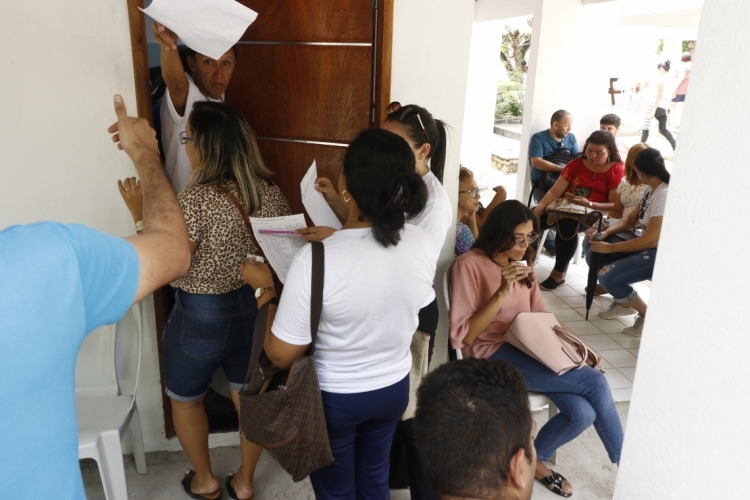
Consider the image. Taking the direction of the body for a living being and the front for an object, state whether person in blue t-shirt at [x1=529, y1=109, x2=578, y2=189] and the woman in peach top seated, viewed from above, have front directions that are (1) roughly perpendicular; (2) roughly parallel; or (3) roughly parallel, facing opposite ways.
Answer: roughly parallel

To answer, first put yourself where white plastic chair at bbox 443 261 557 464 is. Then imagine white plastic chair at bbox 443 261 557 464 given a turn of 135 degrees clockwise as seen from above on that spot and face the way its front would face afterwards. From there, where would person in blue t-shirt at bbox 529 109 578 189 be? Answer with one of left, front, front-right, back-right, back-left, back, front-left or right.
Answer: right

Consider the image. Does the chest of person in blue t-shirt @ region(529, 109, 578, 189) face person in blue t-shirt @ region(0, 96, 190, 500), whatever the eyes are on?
no

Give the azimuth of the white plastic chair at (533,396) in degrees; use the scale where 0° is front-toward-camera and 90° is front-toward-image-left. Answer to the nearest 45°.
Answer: approximately 315°

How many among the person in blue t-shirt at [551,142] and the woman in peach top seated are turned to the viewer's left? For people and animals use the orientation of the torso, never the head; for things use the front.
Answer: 0

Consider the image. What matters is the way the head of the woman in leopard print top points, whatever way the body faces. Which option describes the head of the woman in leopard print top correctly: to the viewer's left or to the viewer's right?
to the viewer's left

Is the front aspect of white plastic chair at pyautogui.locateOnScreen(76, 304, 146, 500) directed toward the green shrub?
no

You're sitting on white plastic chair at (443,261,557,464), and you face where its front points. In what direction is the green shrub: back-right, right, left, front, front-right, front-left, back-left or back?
back-left

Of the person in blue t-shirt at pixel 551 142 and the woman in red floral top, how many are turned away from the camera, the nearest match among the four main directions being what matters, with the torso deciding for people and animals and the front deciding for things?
0

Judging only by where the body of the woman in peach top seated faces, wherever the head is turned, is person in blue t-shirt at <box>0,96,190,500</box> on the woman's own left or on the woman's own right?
on the woman's own right

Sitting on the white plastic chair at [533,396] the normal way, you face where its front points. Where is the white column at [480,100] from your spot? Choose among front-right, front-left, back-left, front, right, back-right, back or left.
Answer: back-left

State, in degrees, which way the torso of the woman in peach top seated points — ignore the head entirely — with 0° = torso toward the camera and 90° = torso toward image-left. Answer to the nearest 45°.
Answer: approximately 315°

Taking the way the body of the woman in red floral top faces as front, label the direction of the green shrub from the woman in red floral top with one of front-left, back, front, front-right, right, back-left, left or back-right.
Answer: back-right

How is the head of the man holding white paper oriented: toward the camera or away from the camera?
toward the camera

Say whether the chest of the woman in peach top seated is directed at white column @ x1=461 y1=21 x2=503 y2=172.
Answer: no

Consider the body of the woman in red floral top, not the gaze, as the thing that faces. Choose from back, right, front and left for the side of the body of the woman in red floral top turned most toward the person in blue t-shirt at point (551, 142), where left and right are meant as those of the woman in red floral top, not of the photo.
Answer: right
